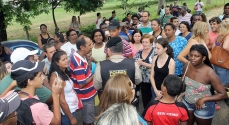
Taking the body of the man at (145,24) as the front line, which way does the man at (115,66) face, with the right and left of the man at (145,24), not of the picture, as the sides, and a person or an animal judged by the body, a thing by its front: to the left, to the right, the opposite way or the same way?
the opposite way

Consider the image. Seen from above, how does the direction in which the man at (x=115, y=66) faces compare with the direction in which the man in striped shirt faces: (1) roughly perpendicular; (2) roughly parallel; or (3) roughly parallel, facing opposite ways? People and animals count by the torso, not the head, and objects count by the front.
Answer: roughly perpendicular

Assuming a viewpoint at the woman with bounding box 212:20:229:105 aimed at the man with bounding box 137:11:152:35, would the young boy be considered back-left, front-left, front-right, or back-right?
back-left

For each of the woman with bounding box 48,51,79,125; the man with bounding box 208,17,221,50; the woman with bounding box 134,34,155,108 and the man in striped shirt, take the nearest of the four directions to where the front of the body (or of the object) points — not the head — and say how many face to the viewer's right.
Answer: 2

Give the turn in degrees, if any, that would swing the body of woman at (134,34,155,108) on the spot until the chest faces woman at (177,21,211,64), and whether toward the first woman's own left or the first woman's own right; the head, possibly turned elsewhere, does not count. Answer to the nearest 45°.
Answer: approximately 135° to the first woman's own left

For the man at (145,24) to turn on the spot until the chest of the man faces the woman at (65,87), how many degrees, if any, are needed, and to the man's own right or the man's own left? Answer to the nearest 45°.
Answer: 0° — they already face them

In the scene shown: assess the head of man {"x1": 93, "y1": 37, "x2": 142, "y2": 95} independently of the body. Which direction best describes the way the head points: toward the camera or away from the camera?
away from the camera

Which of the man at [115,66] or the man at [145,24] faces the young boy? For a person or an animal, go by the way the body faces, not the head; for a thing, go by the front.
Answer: the man at [145,24]

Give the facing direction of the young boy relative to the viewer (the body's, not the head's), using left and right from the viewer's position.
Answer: facing away from the viewer

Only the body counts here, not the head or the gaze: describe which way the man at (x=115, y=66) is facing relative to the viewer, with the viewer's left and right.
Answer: facing away from the viewer

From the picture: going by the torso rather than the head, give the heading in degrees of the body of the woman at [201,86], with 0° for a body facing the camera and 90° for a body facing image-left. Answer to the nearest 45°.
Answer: approximately 45°
